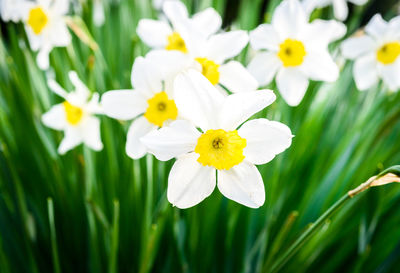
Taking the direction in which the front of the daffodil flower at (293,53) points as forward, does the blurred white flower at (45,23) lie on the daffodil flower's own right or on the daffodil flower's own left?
on the daffodil flower's own right

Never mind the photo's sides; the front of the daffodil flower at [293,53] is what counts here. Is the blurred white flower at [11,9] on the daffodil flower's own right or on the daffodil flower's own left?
on the daffodil flower's own right

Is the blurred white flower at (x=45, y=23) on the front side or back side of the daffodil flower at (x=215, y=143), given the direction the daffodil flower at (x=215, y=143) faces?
on the back side

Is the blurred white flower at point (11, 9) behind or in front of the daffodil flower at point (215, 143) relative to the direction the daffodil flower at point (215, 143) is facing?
behind

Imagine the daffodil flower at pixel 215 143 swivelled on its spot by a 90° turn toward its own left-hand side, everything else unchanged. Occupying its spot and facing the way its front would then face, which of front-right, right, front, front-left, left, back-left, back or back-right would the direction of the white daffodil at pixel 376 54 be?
front-left

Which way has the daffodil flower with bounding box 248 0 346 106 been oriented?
toward the camera

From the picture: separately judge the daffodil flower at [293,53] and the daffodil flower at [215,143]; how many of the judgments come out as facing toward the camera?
2
